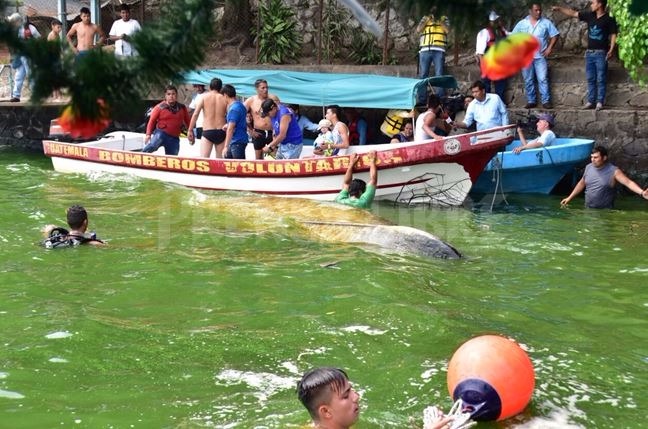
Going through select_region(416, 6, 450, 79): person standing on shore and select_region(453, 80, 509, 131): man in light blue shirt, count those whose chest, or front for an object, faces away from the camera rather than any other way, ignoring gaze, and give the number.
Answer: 0

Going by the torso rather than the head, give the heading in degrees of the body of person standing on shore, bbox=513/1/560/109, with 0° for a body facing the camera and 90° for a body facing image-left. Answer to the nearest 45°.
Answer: approximately 0°

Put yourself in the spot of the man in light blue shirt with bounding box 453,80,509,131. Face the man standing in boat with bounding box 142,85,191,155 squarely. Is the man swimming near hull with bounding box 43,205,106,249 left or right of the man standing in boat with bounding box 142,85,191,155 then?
left

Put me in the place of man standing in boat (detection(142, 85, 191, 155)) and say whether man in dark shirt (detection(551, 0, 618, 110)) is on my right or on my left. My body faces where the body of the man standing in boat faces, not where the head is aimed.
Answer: on my left

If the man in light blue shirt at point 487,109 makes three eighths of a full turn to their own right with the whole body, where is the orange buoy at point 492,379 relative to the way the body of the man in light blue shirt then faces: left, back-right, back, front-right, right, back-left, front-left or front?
back

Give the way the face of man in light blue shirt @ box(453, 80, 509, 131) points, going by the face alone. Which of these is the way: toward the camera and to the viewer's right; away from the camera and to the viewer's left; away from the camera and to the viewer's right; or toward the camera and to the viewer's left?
toward the camera and to the viewer's left

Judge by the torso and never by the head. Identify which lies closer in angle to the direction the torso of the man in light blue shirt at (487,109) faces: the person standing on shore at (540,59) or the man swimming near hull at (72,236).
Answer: the man swimming near hull

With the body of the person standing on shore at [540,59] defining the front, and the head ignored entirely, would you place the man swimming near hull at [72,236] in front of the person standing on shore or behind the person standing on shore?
in front

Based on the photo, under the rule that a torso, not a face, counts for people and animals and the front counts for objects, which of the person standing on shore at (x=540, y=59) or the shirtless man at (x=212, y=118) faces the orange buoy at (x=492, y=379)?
the person standing on shore

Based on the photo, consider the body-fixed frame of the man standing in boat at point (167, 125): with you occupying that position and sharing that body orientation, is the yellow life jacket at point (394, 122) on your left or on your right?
on your left

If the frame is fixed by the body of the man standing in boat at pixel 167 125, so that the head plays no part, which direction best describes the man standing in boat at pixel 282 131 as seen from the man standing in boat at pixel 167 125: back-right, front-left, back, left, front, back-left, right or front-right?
front-left

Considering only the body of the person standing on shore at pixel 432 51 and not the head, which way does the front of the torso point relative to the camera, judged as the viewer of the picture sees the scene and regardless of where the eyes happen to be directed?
toward the camera

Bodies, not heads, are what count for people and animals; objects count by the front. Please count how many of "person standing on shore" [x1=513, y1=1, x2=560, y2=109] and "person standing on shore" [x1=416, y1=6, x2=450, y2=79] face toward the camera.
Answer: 2

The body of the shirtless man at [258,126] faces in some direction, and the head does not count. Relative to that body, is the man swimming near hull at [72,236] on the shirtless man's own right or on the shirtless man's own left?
on the shirtless man's own right
